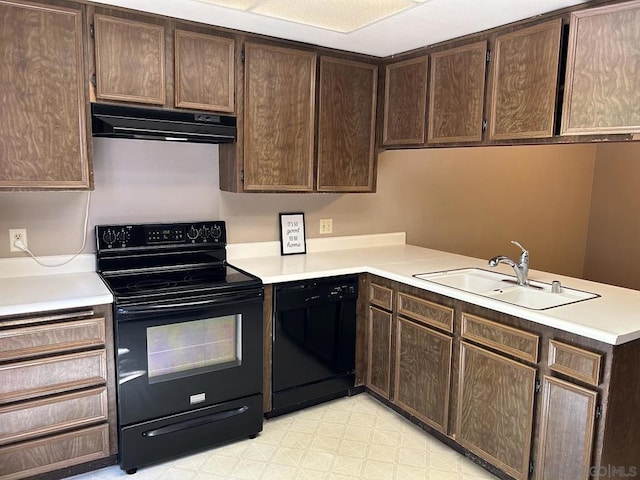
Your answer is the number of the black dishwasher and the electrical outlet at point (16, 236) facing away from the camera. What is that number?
0

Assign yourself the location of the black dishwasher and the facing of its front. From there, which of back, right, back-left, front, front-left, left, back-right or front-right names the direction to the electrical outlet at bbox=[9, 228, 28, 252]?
back-right

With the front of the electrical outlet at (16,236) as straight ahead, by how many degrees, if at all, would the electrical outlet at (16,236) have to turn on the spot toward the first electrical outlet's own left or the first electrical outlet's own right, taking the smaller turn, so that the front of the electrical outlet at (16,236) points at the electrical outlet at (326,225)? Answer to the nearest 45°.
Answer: approximately 90° to the first electrical outlet's own left

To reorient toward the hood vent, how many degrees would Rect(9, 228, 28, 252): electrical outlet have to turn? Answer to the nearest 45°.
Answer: approximately 45° to its left

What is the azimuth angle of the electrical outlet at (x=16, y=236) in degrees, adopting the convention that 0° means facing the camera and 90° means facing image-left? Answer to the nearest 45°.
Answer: approximately 0°

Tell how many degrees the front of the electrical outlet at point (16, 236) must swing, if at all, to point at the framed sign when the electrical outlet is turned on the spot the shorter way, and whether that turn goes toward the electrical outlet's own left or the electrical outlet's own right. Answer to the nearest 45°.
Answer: approximately 90° to the electrical outlet's own left
